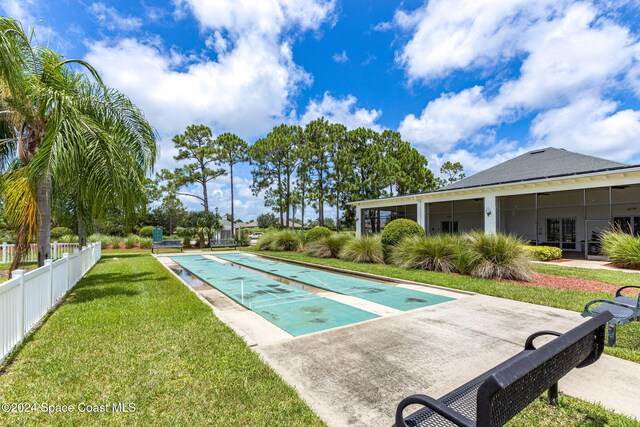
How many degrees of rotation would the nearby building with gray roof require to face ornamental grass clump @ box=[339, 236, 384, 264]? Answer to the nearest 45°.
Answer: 0° — it already faces it

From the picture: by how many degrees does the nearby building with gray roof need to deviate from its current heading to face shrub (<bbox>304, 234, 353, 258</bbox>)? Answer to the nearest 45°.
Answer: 0° — it already faces it

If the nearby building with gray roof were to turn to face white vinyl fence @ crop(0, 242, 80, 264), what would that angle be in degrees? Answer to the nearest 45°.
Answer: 0° — it already faces it

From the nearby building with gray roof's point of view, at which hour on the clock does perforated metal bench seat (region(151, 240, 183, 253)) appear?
The perforated metal bench seat is roughly at 1 o'clock from the nearby building with gray roof.

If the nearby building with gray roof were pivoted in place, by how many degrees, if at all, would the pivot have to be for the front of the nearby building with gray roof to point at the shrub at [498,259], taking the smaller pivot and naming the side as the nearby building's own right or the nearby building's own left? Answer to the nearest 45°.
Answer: approximately 45° to the nearby building's own left

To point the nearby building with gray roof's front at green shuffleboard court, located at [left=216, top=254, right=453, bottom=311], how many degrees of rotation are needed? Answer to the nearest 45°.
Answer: approximately 45° to its left

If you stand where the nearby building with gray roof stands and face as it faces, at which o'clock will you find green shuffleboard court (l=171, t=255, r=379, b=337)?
The green shuffleboard court is roughly at 11 o'clock from the nearby building with gray roof.

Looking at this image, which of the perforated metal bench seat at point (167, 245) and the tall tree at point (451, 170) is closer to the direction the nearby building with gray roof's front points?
the perforated metal bench seat

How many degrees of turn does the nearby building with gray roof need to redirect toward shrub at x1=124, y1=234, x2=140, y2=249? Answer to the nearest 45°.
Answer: approximately 45° to its right

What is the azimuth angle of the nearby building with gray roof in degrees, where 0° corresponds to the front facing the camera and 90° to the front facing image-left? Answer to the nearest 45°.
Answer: approximately 45°
